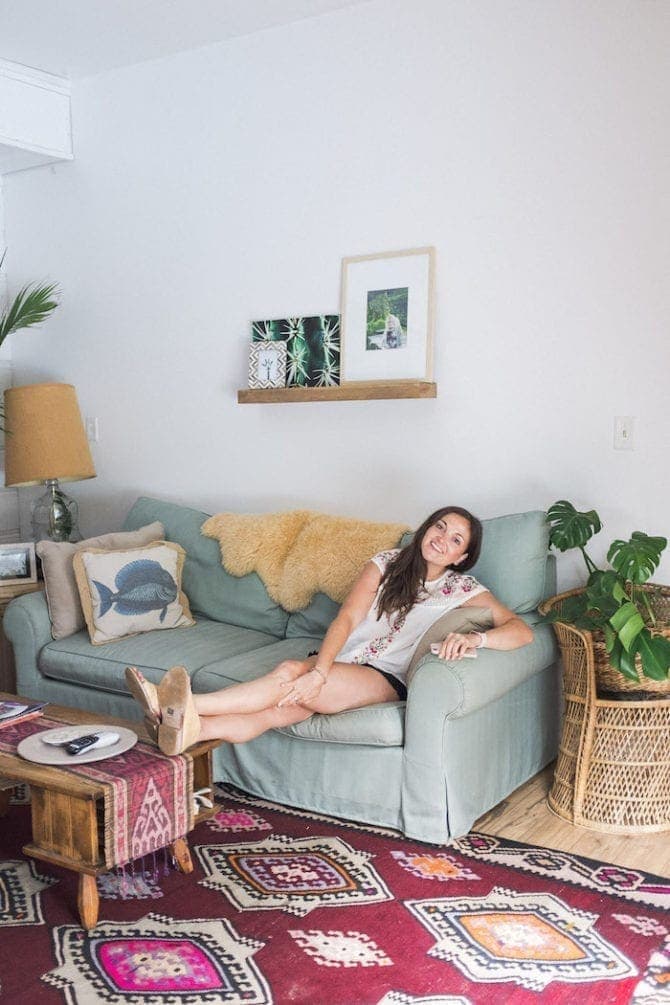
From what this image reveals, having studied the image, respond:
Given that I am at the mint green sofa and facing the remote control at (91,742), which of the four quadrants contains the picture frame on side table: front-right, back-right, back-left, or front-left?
front-right

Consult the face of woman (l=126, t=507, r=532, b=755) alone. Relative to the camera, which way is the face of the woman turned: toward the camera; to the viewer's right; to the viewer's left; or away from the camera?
toward the camera

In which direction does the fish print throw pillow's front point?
toward the camera

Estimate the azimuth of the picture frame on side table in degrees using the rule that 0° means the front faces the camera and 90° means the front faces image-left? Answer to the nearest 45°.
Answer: approximately 315°

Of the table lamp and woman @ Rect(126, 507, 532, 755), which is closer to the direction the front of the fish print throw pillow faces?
the woman

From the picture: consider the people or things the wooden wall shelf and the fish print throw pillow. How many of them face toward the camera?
2

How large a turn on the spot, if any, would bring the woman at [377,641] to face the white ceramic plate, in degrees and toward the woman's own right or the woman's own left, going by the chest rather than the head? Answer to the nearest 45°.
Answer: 0° — they already face it

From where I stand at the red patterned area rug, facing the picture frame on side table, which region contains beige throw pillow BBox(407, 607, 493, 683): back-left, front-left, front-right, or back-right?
front-right

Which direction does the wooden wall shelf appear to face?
toward the camera

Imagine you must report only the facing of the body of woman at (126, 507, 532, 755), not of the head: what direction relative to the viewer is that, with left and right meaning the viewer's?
facing the viewer and to the left of the viewer

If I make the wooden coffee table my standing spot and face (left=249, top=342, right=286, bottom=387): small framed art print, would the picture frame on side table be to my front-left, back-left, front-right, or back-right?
front-left

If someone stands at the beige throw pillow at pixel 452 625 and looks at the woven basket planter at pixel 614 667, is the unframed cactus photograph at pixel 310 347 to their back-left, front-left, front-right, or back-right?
back-left
